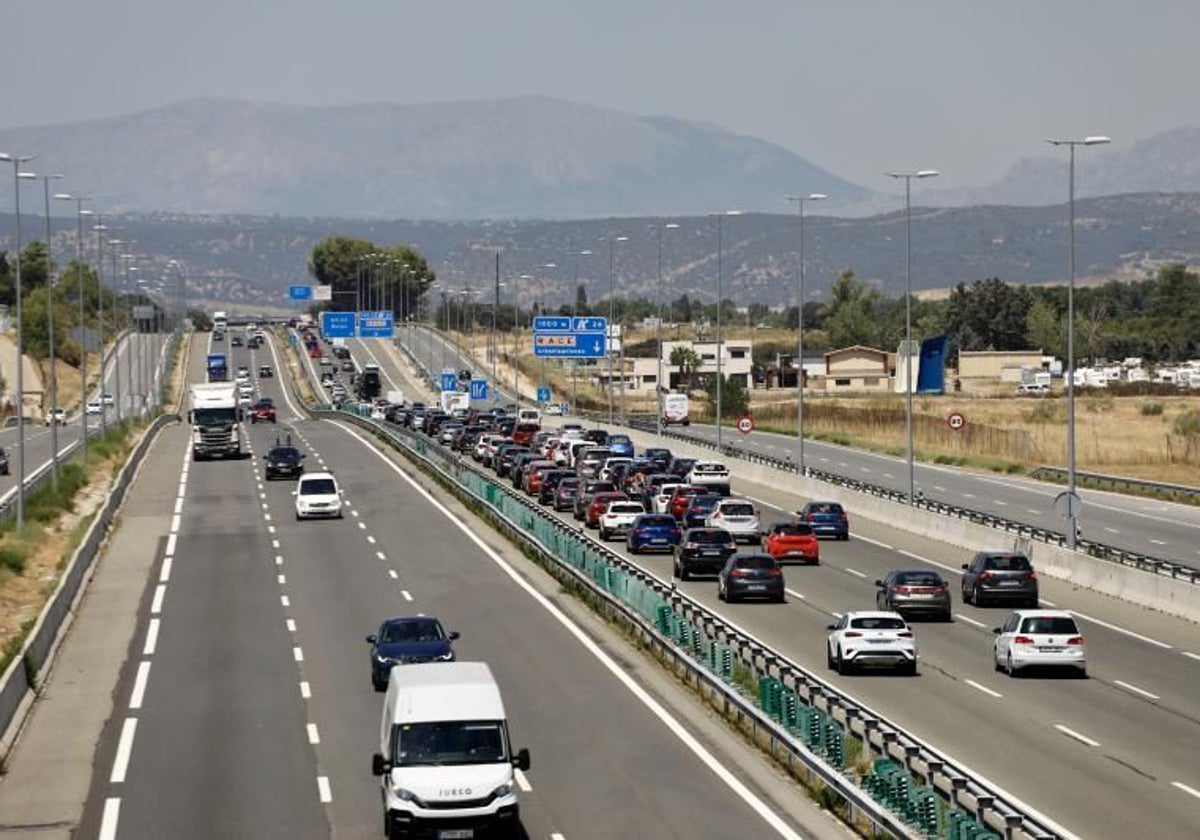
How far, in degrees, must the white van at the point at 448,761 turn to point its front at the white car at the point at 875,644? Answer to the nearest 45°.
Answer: approximately 135° to its left

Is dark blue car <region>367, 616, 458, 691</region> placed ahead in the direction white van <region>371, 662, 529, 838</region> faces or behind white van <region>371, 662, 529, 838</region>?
behind

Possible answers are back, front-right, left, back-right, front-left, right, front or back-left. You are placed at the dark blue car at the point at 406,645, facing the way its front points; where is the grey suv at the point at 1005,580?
back-left

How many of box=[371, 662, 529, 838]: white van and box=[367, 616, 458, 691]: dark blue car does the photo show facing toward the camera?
2

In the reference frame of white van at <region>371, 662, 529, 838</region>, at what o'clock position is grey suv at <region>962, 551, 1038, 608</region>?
The grey suv is roughly at 7 o'clock from the white van.

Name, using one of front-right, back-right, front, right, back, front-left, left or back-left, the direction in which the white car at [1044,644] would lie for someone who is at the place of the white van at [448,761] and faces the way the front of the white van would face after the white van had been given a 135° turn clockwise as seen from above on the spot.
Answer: right

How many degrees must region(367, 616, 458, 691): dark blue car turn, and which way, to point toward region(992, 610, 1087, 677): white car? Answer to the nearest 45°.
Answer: approximately 90° to its left

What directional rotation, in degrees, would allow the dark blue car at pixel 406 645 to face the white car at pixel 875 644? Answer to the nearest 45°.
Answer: approximately 90° to its left

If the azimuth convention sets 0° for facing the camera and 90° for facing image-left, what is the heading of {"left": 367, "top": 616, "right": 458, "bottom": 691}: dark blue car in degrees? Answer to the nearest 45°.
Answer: approximately 0°
